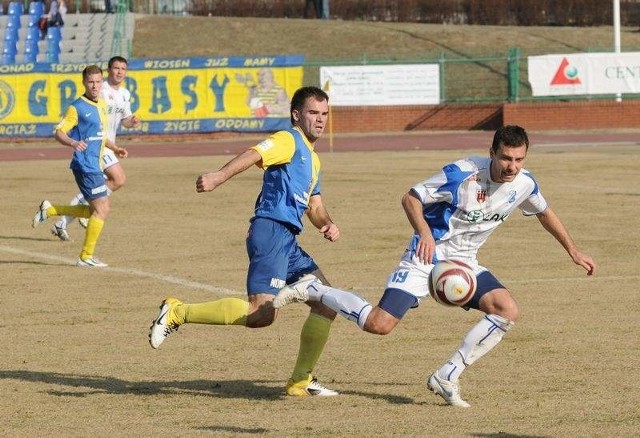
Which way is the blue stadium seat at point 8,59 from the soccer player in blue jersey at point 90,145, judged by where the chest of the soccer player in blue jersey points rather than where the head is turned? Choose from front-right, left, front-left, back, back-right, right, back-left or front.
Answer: back-left

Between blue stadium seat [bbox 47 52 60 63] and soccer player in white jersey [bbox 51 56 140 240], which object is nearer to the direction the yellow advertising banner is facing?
the soccer player in white jersey

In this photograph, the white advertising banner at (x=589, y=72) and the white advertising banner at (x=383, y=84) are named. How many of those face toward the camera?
2

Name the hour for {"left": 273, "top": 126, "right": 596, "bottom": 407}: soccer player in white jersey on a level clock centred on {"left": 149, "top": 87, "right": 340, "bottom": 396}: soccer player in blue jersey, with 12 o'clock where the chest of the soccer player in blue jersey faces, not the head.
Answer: The soccer player in white jersey is roughly at 11 o'clock from the soccer player in blue jersey.

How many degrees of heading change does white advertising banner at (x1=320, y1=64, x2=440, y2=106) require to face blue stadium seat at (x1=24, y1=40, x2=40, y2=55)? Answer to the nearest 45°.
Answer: approximately 90° to its right

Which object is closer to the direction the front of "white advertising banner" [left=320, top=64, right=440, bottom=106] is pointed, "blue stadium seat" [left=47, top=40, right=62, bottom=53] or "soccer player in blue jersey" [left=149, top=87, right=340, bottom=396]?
the soccer player in blue jersey

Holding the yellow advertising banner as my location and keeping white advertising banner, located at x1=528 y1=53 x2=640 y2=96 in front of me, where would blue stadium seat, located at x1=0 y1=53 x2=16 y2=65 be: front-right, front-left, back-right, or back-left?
back-left

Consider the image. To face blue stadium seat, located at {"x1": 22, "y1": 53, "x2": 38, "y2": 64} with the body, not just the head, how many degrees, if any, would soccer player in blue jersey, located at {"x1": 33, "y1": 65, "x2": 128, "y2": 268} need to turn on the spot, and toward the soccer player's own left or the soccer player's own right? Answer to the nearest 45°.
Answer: approximately 135° to the soccer player's own left

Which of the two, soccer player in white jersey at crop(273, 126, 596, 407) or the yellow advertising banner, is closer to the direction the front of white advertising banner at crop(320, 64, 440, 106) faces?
the soccer player in white jersey
